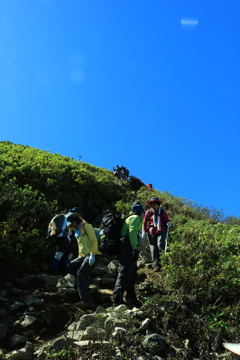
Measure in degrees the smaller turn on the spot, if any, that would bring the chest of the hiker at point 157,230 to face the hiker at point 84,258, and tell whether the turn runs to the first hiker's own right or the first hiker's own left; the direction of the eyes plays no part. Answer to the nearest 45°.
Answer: approximately 45° to the first hiker's own right

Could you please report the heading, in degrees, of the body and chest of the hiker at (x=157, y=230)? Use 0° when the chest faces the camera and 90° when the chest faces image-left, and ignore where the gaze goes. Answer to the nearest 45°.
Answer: approximately 0°

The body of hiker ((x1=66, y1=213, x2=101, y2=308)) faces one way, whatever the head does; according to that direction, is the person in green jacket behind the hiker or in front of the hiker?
behind

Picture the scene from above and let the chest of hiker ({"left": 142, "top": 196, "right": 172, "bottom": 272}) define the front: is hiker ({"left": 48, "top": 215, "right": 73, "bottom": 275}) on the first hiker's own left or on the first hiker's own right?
on the first hiker's own right

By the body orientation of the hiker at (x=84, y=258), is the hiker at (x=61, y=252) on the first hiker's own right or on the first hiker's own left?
on the first hiker's own right

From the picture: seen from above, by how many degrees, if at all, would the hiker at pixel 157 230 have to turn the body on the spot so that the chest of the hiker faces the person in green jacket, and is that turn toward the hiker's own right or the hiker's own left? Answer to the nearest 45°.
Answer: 0° — they already face them
